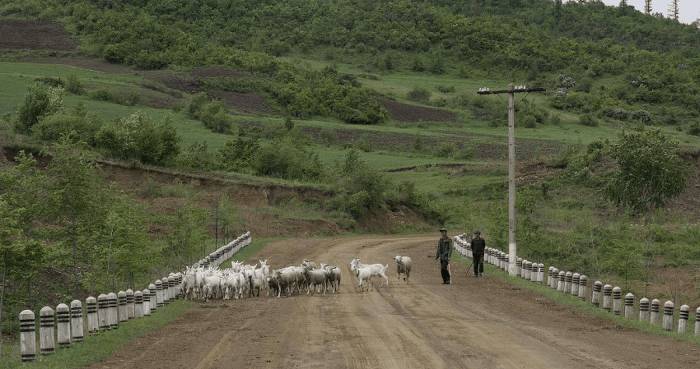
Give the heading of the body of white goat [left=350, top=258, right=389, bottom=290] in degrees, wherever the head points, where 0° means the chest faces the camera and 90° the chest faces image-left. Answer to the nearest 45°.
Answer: approximately 45°

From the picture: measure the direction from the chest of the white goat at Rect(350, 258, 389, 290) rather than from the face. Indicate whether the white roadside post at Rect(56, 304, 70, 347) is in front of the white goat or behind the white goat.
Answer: in front

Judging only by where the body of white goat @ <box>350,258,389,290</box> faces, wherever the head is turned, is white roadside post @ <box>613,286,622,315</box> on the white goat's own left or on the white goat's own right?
on the white goat's own left

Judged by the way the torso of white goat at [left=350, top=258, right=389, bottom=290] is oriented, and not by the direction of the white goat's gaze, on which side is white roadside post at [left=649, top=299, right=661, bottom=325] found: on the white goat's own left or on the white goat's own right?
on the white goat's own left

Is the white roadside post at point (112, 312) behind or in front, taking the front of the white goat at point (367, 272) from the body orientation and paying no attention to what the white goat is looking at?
in front

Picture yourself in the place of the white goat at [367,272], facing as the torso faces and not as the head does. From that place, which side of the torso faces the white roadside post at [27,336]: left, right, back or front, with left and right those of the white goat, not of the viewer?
left

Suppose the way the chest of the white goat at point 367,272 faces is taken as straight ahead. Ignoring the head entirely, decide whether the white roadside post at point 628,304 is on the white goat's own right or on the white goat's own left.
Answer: on the white goat's own left

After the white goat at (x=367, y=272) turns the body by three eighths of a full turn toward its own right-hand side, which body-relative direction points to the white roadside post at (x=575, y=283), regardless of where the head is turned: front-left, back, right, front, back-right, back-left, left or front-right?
right

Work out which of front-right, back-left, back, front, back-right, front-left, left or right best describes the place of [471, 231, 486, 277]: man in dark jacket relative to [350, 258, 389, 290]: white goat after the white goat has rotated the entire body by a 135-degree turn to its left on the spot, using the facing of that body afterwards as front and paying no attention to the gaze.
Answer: front-left

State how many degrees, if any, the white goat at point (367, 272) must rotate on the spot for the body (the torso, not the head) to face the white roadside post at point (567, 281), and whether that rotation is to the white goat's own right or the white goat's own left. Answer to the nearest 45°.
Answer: approximately 135° to the white goat's own left

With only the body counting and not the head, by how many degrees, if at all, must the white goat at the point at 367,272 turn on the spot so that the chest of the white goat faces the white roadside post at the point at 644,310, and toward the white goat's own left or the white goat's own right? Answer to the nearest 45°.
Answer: approximately 90° to the white goat's own left
